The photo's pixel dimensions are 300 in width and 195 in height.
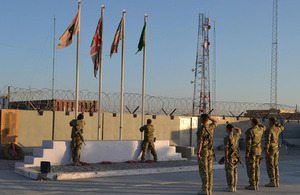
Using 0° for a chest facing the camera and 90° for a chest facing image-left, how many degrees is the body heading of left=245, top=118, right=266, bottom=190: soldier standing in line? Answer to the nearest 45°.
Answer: approximately 135°

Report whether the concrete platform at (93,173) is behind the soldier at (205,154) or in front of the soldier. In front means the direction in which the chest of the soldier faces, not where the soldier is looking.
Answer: in front

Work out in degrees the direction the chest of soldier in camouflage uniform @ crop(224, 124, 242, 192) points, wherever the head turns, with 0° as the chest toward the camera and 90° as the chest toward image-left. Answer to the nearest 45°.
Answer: approximately 135°

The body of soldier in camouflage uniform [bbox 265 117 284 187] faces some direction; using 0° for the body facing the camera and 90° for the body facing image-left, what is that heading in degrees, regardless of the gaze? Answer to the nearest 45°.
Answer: approximately 135°

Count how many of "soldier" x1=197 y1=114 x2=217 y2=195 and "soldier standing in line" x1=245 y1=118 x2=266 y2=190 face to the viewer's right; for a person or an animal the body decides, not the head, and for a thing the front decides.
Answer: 0
